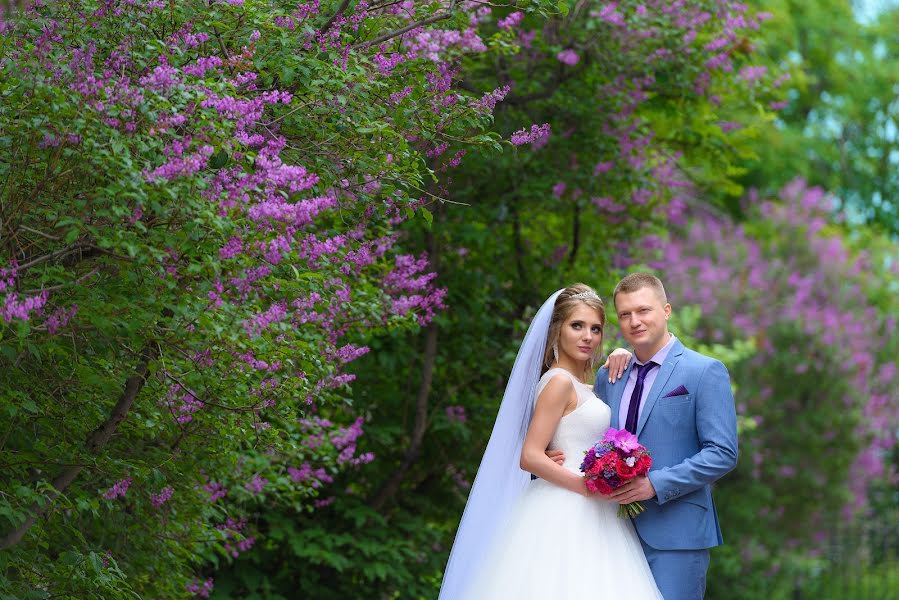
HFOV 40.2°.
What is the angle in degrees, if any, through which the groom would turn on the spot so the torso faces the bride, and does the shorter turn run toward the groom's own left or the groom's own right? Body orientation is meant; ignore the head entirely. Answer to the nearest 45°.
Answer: approximately 90° to the groom's own right

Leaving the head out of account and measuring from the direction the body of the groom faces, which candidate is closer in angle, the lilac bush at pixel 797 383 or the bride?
the bride

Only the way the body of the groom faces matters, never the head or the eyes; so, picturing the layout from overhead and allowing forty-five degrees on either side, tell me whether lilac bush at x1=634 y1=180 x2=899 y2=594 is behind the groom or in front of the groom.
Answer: behind

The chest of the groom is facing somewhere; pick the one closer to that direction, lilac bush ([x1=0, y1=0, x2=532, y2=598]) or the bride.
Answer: the bride

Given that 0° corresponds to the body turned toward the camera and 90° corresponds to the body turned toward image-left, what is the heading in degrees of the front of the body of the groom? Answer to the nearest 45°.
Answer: approximately 45°

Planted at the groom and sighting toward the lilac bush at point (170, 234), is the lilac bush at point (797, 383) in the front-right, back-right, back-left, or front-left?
back-right

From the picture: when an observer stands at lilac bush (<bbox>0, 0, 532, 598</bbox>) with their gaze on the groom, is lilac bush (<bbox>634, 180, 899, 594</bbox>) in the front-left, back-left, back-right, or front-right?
front-left
